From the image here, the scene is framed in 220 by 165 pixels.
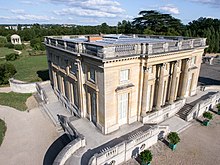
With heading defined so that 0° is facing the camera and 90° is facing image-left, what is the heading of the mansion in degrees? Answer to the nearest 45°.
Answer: approximately 315°

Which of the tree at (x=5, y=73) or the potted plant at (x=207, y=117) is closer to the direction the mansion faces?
the potted plant

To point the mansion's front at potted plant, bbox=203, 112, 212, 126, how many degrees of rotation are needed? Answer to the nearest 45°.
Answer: approximately 45° to its left

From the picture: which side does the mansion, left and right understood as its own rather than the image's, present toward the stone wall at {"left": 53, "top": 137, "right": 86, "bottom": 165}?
right

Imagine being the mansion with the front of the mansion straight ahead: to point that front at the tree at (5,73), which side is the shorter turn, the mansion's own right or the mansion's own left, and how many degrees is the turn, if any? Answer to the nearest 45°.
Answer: approximately 180°
